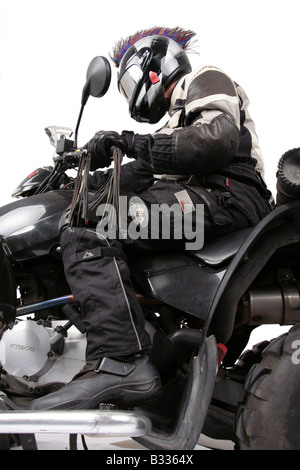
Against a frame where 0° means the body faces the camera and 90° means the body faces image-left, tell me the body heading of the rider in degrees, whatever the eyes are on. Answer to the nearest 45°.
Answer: approximately 90°

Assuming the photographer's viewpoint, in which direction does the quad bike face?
facing to the left of the viewer
